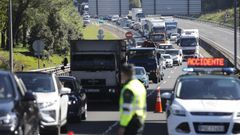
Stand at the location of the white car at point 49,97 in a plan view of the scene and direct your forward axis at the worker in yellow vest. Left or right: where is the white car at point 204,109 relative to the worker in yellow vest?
left

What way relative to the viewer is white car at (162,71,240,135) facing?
toward the camera
